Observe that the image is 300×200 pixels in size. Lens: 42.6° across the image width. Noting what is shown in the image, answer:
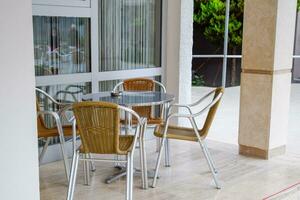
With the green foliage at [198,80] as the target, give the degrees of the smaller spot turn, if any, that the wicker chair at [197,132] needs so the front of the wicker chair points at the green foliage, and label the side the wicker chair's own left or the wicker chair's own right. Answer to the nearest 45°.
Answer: approximately 90° to the wicker chair's own right

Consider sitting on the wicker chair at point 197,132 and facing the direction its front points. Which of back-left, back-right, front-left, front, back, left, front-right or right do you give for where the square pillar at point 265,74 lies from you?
back-right

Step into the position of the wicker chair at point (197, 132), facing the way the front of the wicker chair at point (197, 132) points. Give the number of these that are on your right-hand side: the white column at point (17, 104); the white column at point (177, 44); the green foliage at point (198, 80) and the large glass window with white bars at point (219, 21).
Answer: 3

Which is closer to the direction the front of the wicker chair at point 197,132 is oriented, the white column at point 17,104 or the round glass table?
the round glass table

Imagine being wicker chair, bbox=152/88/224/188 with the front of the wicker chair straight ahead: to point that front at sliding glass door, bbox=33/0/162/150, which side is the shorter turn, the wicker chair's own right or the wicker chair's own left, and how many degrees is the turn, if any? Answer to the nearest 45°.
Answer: approximately 45° to the wicker chair's own right

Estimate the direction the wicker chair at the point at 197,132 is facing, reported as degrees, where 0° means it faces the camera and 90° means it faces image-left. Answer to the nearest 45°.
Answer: approximately 90°

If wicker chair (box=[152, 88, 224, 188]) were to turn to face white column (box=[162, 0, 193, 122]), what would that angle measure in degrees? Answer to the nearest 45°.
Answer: approximately 90° to its right

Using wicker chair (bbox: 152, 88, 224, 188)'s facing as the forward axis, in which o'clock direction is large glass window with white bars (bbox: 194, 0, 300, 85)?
The large glass window with white bars is roughly at 3 o'clock from the wicker chair.

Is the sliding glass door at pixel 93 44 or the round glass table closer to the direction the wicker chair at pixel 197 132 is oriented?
the round glass table
